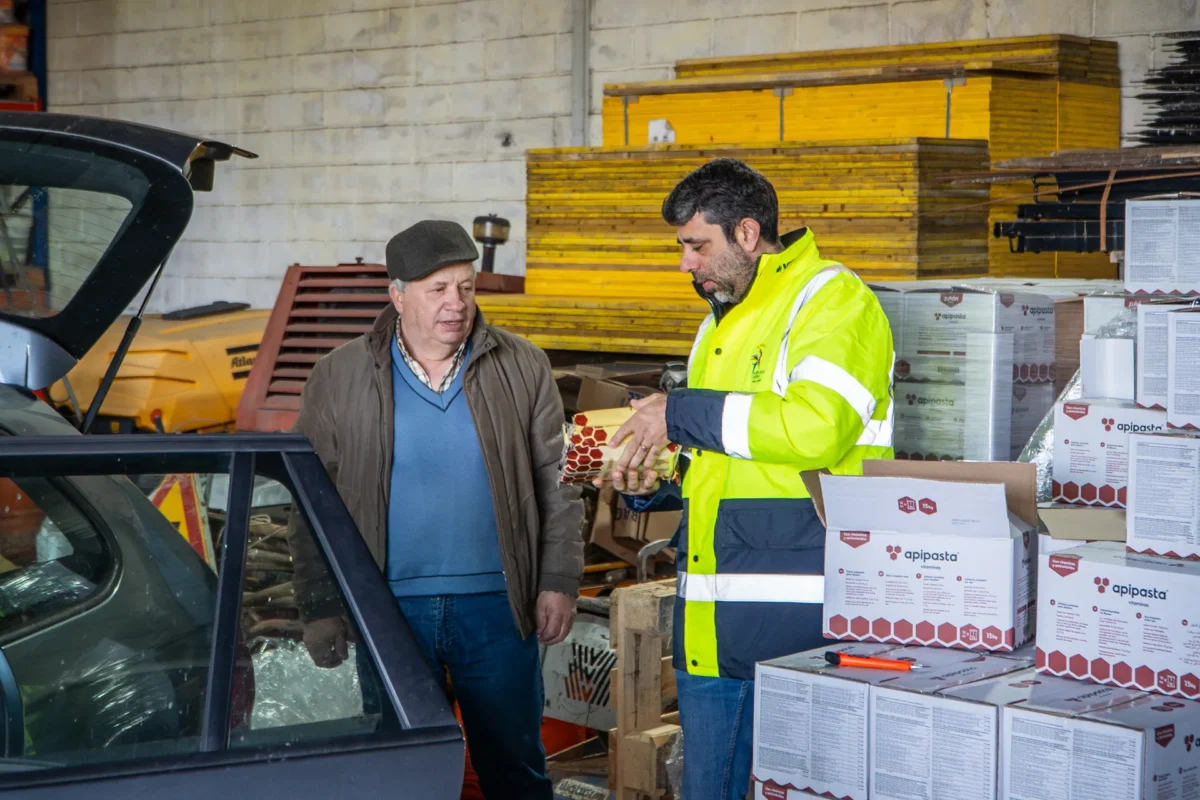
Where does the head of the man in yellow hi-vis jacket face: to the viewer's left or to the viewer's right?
to the viewer's left

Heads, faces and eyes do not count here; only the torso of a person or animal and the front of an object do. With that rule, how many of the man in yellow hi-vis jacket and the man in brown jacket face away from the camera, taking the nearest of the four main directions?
0

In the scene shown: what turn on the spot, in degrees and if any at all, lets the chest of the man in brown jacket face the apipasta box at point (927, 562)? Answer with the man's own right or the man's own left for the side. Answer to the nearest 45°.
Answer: approximately 45° to the man's own left

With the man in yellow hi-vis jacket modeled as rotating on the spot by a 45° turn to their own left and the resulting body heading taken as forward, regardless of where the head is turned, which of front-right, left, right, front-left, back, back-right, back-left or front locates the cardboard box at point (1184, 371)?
left

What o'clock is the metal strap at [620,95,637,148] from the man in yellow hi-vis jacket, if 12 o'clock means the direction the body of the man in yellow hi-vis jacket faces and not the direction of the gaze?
The metal strap is roughly at 4 o'clock from the man in yellow hi-vis jacket.

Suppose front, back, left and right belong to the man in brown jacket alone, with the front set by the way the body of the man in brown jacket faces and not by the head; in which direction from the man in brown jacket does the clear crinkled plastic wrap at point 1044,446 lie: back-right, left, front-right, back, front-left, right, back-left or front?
left

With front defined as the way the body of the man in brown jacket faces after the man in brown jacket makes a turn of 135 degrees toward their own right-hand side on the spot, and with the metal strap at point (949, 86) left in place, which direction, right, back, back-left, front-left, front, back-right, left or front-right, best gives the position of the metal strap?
right

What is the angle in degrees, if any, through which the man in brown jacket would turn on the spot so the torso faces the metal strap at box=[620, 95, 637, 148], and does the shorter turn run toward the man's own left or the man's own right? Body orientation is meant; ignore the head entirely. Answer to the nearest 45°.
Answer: approximately 180°

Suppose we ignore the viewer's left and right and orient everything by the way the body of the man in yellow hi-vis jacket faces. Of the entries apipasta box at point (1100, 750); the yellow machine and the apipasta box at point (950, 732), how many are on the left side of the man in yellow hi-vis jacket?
2

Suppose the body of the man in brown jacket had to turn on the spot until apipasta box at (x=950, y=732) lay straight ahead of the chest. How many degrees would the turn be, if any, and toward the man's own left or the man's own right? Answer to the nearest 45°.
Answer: approximately 45° to the man's own left

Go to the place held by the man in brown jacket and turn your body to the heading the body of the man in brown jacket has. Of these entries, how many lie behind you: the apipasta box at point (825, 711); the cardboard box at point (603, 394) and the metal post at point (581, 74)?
2

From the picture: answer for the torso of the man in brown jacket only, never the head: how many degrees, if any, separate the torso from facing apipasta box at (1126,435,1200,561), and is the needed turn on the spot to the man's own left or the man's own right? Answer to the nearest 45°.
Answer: approximately 45° to the man's own left

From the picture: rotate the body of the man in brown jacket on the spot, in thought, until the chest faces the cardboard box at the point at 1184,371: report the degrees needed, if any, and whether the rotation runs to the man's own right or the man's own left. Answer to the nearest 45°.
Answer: approximately 45° to the man's own left

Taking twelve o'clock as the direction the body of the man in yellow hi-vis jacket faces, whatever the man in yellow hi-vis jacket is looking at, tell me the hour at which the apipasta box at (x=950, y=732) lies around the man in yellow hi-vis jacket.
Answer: The apipasta box is roughly at 9 o'clock from the man in yellow hi-vis jacket.

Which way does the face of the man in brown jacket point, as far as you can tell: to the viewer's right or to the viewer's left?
to the viewer's right

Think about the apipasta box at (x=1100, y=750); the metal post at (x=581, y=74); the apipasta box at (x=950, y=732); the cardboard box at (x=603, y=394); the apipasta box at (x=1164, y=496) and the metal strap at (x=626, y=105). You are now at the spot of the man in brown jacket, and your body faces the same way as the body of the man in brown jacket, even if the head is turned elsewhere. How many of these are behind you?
3

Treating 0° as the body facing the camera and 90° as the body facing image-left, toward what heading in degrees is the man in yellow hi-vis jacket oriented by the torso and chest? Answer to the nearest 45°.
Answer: approximately 45°
